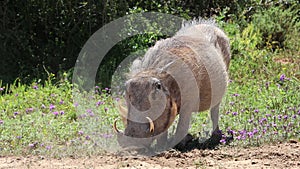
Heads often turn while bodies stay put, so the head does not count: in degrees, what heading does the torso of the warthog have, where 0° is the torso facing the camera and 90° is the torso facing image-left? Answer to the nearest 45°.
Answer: approximately 45°

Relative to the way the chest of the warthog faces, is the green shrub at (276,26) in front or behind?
behind
